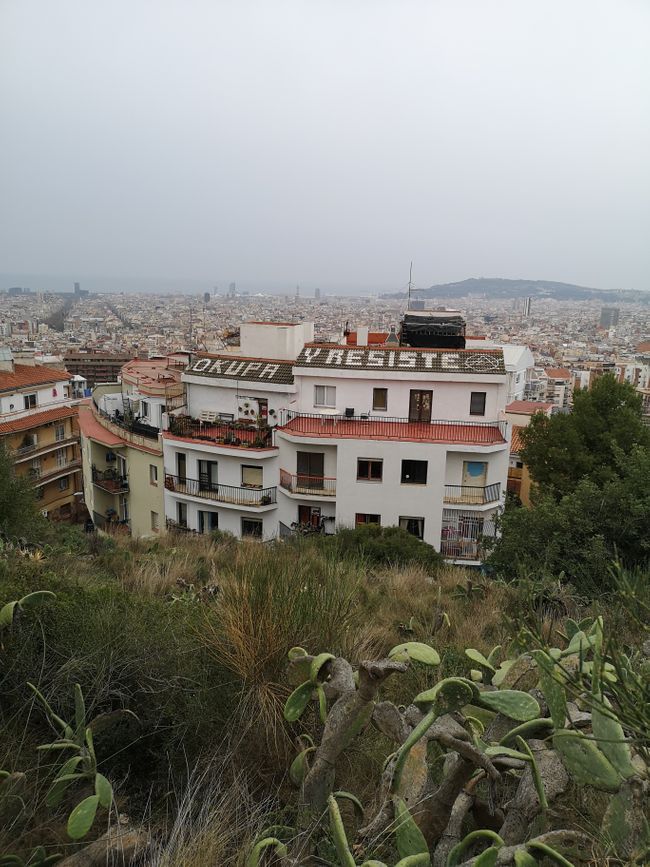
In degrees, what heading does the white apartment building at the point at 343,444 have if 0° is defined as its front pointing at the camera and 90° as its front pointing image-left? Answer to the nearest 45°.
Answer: approximately 0°

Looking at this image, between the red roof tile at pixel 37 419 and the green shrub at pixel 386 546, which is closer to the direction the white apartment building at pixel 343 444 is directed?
the green shrub

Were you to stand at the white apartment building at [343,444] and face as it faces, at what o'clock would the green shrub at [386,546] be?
The green shrub is roughly at 12 o'clock from the white apartment building.

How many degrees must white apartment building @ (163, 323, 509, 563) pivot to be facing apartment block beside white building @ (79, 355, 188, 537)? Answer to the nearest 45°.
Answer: approximately 90° to its right

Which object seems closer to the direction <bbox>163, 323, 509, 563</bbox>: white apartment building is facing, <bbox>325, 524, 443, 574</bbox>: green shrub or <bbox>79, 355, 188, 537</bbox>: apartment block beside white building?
the green shrub
